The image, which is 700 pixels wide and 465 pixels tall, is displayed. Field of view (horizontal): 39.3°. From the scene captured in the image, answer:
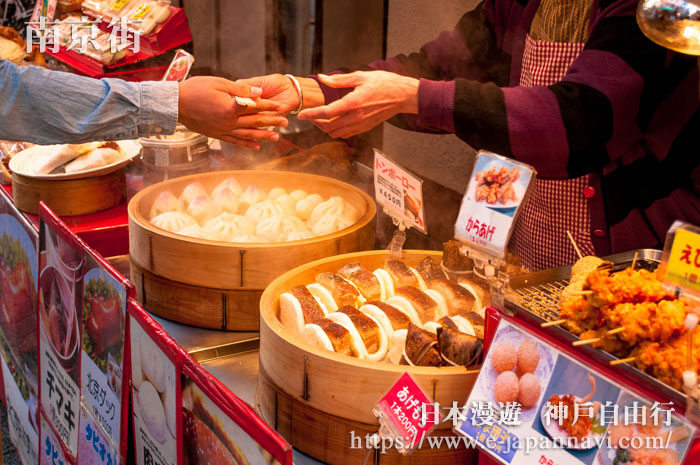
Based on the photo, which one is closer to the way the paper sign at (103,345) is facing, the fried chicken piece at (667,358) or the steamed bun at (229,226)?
the fried chicken piece

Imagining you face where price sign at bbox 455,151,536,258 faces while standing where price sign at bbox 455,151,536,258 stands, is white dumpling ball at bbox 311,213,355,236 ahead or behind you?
ahead

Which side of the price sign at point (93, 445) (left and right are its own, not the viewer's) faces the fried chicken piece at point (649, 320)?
left

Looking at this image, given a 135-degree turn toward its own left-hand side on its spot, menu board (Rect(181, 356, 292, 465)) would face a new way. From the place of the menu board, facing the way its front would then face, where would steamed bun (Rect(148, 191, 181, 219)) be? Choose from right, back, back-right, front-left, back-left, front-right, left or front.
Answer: left

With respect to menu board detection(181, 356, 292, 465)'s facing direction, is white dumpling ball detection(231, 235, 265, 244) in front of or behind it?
behind

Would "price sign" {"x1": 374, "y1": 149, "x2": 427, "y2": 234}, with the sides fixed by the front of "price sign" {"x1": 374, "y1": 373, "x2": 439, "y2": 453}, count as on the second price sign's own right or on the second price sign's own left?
on the second price sign's own right
